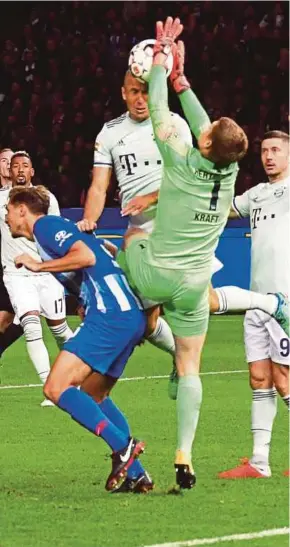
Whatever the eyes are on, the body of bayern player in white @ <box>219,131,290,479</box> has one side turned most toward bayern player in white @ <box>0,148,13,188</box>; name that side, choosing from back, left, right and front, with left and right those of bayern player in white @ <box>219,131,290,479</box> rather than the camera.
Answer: right

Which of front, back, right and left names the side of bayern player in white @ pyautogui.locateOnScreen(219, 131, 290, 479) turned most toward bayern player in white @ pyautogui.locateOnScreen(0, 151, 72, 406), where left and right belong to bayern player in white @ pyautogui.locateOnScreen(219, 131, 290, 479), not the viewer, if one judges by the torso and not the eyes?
right

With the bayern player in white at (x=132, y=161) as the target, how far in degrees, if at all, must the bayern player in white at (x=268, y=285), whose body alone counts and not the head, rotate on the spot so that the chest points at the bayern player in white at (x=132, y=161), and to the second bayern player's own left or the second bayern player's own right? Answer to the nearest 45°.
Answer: approximately 90° to the second bayern player's own right

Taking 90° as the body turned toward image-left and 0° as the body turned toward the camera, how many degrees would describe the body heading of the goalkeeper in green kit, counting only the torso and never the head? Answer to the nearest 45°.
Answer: approximately 135°

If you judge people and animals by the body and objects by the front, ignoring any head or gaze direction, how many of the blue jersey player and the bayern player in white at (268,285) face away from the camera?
0

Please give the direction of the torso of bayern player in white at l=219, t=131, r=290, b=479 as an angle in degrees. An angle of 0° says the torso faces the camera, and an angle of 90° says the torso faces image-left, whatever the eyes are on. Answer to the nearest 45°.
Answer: approximately 45°

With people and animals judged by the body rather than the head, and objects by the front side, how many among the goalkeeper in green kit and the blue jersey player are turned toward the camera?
0
